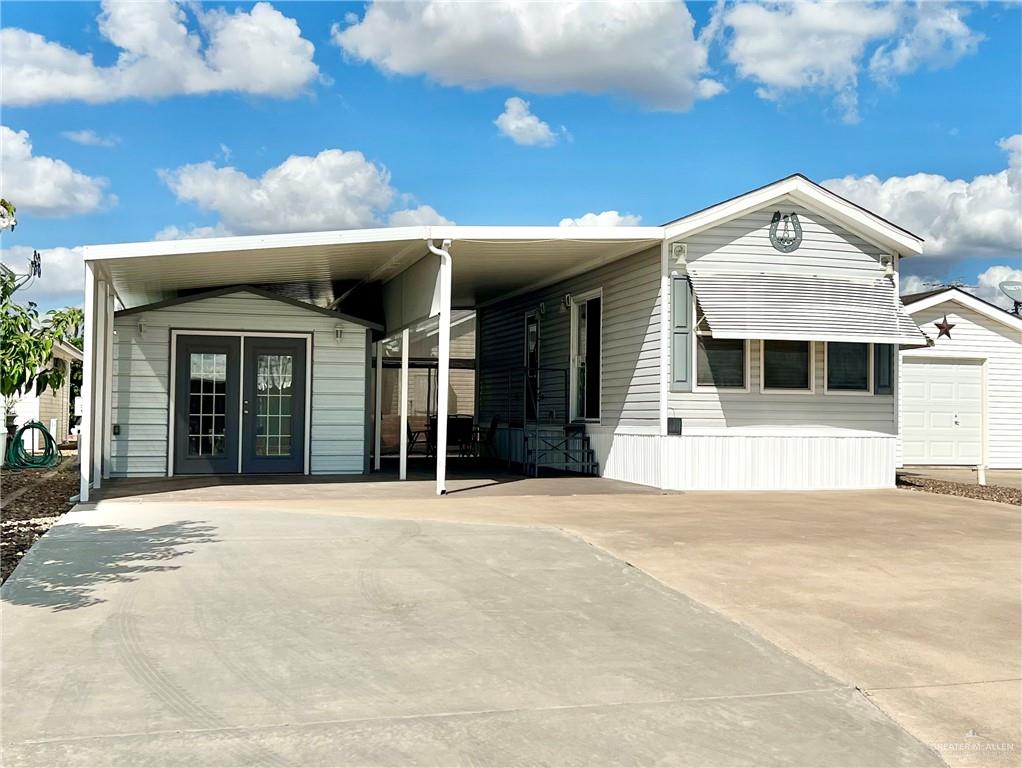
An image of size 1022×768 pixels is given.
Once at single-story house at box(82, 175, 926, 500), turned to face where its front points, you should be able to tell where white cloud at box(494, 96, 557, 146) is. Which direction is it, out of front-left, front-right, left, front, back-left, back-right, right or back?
back

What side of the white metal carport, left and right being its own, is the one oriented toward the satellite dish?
left

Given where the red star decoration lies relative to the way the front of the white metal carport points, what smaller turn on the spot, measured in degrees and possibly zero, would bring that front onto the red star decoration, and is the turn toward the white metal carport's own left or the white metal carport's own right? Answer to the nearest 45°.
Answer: approximately 90° to the white metal carport's own left

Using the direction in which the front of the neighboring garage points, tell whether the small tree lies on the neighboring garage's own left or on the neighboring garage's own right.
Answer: on the neighboring garage's own right

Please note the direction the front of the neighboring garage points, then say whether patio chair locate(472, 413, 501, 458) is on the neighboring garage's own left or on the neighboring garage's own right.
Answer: on the neighboring garage's own right

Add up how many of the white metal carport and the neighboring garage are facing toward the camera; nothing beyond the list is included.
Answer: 2

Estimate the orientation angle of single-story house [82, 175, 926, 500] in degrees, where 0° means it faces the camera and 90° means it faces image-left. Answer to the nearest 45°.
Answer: approximately 0°

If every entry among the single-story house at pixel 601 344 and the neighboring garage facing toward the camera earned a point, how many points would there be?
2

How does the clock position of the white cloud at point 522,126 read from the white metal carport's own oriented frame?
The white cloud is roughly at 7 o'clock from the white metal carport.

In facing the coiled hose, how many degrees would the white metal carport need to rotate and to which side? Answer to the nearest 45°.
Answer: approximately 135° to its right

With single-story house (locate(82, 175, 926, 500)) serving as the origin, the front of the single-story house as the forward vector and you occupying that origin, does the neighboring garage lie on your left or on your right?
on your left
